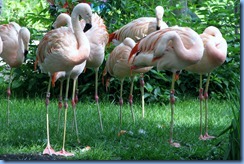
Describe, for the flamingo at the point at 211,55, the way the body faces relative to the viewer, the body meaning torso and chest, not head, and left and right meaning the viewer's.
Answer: facing to the right of the viewer

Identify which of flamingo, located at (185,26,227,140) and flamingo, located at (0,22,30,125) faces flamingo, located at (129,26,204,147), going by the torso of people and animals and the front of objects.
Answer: flamingo, located at (0,22,30,125)

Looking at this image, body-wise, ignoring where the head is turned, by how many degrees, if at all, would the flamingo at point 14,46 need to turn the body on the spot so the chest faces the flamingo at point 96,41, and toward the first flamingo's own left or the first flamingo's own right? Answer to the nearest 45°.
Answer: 0° — it already faces it

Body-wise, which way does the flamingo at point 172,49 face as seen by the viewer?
to the viewer's right
